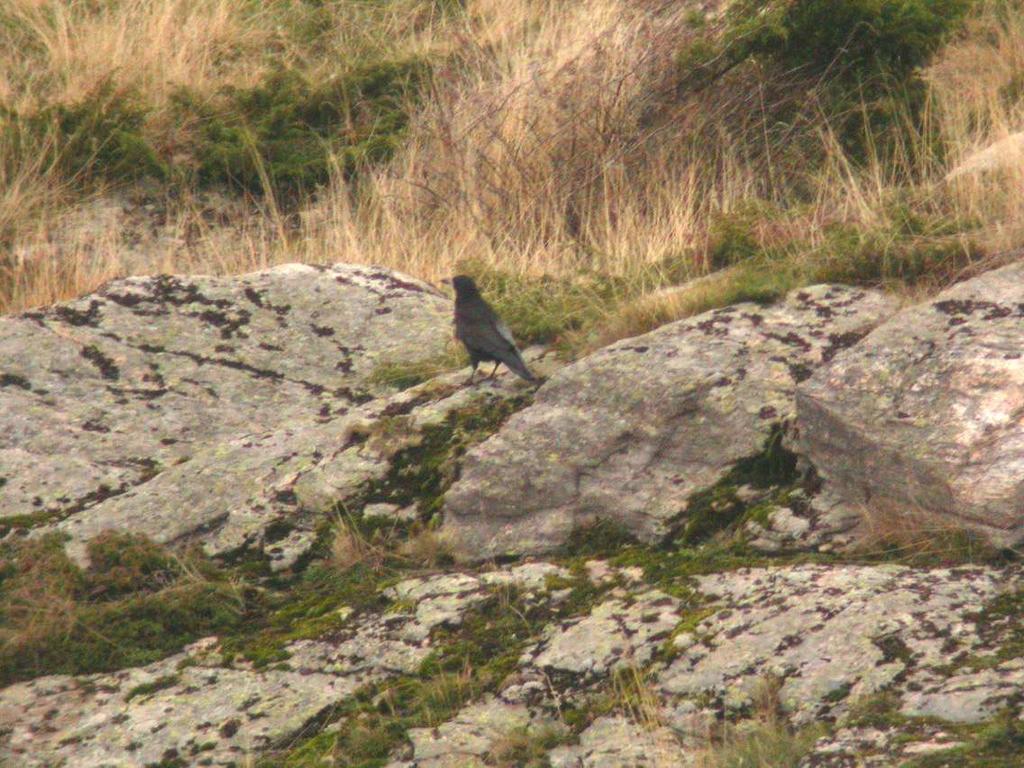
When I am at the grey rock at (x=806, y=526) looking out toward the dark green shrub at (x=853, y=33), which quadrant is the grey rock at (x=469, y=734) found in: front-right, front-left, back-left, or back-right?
back-left

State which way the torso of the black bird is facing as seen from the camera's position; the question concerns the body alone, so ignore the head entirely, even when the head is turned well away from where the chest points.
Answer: to the viewer's left

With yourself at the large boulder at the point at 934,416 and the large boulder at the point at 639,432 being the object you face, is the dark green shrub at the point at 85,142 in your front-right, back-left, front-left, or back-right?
front-right

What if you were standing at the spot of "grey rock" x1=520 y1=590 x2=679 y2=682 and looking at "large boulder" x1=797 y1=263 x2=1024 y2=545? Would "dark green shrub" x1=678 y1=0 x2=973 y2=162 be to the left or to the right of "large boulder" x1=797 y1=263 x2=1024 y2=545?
left

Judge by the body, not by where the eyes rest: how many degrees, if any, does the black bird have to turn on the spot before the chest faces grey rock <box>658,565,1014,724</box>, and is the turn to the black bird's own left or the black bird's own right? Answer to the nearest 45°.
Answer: approximately 90° to the black bird's own left

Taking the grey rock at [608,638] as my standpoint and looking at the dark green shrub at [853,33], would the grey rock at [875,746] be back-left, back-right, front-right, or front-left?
back-right

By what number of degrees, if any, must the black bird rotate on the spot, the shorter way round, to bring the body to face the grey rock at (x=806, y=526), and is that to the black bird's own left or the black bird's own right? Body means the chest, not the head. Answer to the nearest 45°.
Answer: approximately 135° to the black bird's own left

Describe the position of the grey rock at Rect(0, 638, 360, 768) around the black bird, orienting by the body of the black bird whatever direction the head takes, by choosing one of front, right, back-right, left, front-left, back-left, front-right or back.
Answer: front-left

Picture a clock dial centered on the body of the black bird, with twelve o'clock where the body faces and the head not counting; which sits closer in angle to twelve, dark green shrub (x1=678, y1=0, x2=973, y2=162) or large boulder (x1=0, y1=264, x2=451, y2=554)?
the large boulder

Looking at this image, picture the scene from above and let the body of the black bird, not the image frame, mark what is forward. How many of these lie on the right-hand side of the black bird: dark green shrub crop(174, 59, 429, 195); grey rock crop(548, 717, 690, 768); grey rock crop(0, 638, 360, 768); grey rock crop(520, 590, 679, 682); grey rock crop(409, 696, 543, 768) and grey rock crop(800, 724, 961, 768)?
1

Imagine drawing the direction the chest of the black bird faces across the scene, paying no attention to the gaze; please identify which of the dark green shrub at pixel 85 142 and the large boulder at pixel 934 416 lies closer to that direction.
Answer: the dark green shrub
